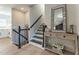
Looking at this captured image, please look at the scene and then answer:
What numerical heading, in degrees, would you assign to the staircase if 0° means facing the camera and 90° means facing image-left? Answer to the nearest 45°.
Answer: approximately 45°

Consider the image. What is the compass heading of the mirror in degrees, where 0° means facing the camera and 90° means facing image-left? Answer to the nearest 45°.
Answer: approximately 45°
